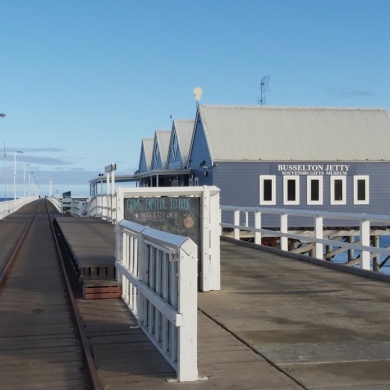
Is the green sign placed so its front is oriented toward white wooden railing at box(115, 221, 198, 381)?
yes

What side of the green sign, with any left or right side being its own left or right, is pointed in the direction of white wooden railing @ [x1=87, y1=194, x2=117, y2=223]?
back

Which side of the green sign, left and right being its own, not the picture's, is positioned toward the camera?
front
